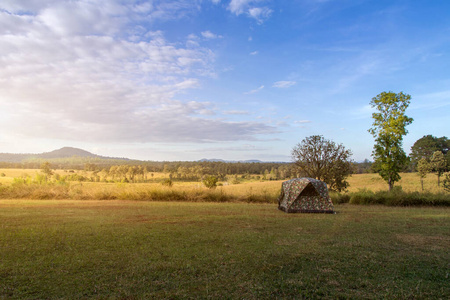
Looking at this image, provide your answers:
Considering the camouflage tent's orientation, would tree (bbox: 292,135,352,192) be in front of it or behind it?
behind

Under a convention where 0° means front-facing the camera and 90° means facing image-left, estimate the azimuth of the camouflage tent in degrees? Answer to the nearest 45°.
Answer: approximately 0°

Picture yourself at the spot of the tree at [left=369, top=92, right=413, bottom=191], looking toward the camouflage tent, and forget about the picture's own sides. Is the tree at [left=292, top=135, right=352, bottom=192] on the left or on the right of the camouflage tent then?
right

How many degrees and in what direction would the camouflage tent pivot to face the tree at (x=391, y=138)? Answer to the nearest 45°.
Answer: approximately 135° to its left
